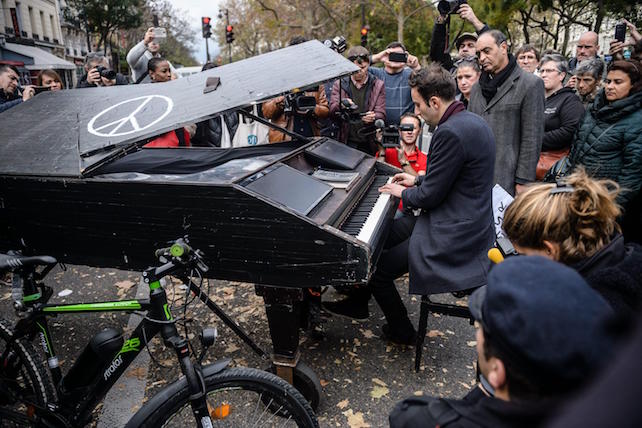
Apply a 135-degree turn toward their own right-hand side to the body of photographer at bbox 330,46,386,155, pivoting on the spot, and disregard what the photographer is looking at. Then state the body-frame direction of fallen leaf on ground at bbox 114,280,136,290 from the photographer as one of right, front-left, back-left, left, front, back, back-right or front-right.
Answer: left

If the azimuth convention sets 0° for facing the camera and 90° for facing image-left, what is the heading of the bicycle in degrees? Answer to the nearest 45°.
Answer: approximately 270°

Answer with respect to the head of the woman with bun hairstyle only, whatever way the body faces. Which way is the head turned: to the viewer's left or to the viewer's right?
to the viewer's left

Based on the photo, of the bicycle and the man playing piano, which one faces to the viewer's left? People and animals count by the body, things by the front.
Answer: the man playing piano

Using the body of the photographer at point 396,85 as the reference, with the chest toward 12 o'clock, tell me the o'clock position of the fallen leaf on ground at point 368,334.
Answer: The fallen leaf on ground is roughly at 12 o'clock from the photographer.

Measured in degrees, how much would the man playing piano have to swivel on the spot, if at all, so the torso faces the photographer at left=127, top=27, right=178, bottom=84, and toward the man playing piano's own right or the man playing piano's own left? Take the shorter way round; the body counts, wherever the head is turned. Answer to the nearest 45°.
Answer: approximately 45° to the man playing piano's own right

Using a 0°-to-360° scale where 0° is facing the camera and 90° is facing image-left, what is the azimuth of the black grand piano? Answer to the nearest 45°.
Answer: approximately 270°

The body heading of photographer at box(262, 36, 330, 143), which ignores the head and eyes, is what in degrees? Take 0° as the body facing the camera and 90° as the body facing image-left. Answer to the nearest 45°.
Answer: approximately 0°

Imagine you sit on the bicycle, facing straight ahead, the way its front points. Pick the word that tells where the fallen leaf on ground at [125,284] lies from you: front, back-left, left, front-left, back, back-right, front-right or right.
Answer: left

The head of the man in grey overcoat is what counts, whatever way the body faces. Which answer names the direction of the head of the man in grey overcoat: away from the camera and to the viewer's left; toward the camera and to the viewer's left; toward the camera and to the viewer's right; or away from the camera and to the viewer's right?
toward the camera and to the viewer's left

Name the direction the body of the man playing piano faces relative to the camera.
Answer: to the viewer's left
